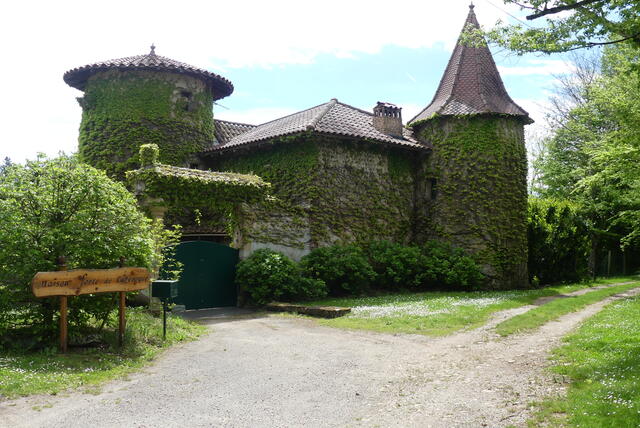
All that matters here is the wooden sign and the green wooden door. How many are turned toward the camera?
2

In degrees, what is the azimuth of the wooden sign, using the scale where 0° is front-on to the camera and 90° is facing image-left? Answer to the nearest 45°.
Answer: approximately 0°

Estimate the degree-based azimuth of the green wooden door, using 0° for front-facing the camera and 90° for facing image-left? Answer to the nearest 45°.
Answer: approximately 0°

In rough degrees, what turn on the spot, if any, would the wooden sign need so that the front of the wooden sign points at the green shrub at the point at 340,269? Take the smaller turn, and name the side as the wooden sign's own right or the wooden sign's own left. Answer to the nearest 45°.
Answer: approximately 135° to the wooden sign's own left

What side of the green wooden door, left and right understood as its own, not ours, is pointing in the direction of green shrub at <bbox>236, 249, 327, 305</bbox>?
left

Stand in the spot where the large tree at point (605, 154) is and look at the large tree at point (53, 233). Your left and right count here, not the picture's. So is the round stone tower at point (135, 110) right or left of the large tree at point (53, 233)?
right

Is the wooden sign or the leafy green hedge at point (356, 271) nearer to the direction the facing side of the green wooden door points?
the wooden sign

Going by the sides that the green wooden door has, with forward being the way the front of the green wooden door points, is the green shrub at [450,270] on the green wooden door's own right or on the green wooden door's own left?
on the green wooden door's own left
